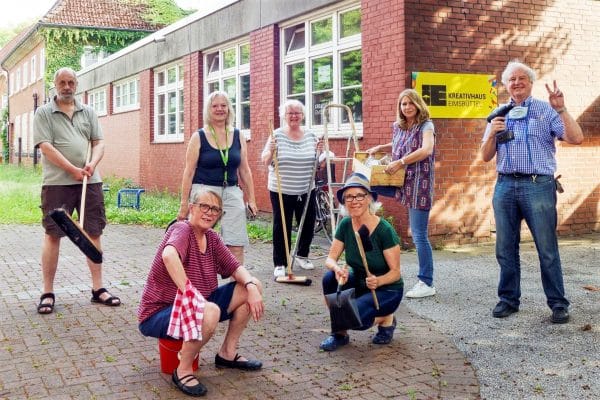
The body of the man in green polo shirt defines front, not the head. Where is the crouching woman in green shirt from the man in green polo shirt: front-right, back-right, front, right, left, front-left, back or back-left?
front-left

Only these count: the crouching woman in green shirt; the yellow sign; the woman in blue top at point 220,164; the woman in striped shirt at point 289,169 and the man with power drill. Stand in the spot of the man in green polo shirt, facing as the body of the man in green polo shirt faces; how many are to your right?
0

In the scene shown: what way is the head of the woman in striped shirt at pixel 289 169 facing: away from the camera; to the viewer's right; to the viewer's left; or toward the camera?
toward the camera

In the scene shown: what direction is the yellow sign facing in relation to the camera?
toward the camera

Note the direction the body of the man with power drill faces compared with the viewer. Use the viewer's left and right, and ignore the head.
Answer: facing the viewer

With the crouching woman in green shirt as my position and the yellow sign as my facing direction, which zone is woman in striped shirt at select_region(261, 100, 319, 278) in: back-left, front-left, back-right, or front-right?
front-left

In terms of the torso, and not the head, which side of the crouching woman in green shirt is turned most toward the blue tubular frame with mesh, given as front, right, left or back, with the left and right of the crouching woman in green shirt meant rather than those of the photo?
right

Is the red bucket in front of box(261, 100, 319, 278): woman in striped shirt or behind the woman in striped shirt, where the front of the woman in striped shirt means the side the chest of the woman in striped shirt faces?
in front

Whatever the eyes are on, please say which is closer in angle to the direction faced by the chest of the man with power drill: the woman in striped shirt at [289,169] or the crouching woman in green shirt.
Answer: the crouching woman in green shirt

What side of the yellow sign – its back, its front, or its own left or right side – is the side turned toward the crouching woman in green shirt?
front

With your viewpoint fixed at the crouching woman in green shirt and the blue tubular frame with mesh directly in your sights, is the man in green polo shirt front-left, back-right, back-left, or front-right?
front-left

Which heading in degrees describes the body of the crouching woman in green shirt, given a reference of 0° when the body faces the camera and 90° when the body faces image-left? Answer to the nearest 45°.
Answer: approximately 45°

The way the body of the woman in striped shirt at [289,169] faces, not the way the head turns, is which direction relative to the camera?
toward the camera
